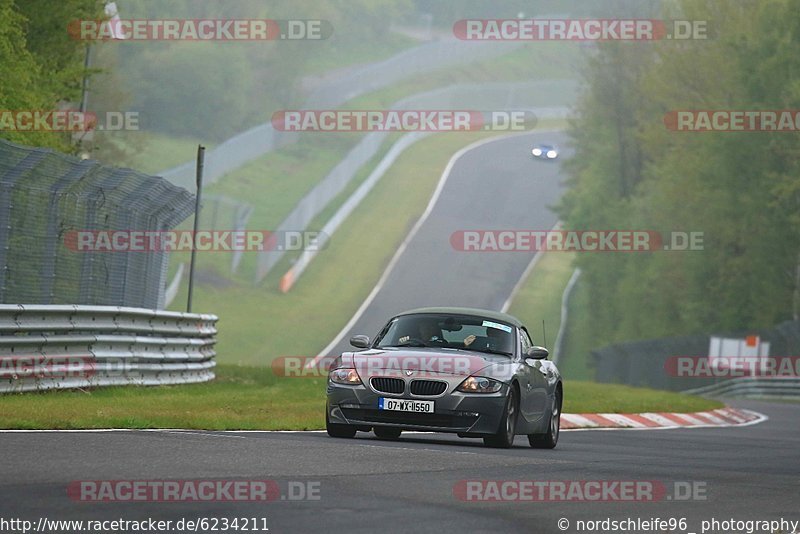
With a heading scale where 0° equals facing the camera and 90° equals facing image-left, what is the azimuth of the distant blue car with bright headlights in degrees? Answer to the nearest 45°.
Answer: approximately 0°

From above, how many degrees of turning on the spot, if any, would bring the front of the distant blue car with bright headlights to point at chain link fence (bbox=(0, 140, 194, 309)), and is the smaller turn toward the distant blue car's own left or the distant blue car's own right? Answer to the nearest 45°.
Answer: approximately 45° to the distant blue car's own right

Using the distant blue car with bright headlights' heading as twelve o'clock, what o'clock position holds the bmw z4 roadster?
The bmw z4 roadster is roughly at 12 o'clock from the distant blue car with bright headlights.
